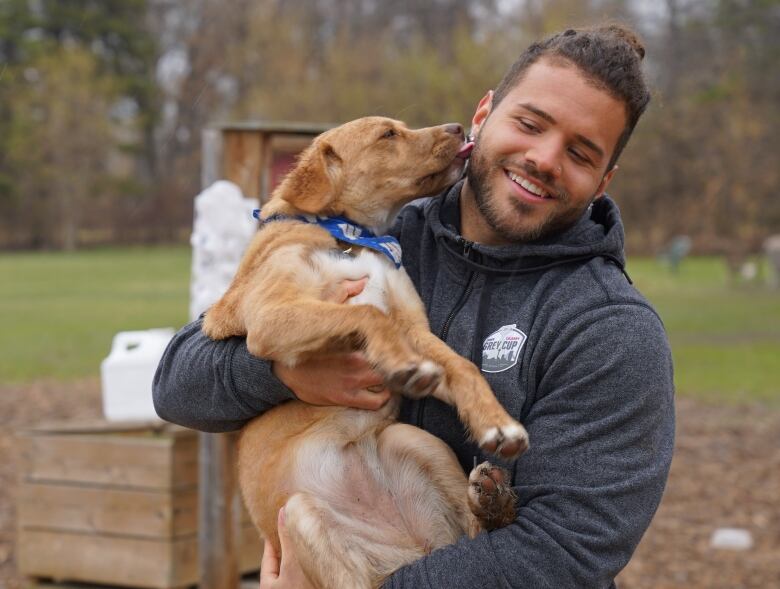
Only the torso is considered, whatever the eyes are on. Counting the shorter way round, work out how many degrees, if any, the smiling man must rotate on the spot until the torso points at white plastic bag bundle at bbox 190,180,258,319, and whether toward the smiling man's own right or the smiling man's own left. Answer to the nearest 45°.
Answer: approximately 90° to the smiling man's own right

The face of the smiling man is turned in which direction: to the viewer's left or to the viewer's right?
to the viewer's left

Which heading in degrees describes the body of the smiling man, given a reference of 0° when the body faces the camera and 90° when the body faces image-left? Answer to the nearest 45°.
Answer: approximately 45°

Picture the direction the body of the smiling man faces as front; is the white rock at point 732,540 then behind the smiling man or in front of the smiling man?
behind

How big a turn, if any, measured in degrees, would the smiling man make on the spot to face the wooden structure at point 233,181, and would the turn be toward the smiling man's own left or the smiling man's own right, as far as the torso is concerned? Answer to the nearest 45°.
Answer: approximately 90° to the smiling man's own right

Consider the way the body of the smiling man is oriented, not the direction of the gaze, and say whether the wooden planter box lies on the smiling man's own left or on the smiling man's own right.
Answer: on the smiling man's own right

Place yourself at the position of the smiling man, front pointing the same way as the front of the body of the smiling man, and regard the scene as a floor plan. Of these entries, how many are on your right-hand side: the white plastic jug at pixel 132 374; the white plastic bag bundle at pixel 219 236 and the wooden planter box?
3
